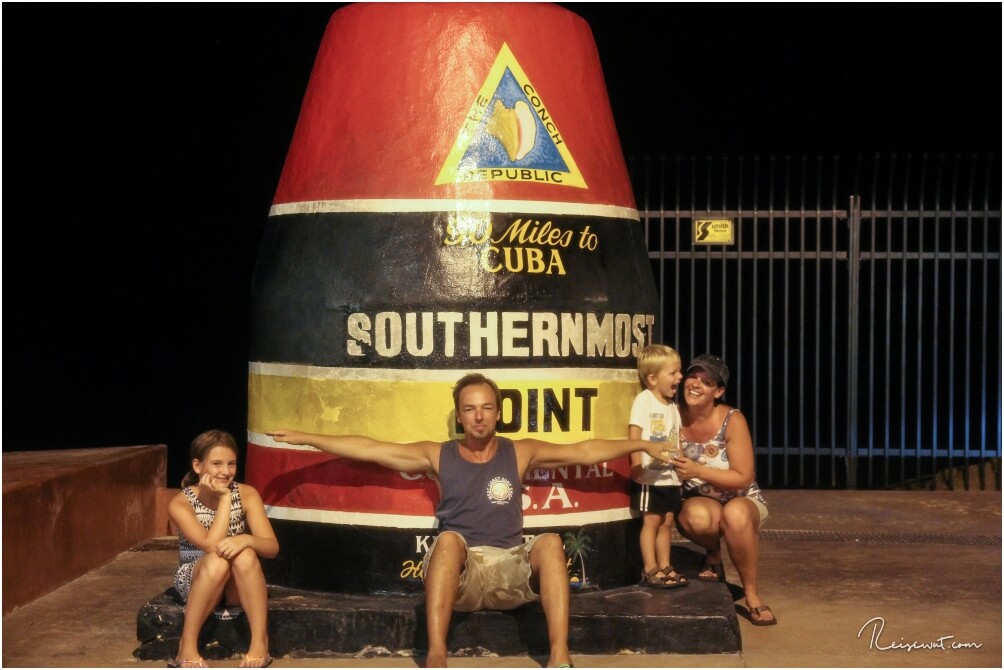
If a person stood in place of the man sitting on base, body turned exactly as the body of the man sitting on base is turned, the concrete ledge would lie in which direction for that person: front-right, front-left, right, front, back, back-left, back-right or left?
back-right

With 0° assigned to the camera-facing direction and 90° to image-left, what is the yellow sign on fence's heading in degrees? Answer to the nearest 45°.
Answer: approximately 0°

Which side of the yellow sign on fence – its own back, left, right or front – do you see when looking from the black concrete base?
front

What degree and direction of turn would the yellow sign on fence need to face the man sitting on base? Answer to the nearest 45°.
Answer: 0° — it already faces them

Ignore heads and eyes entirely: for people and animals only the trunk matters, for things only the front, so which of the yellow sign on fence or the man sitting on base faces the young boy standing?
the yellow sign on fence

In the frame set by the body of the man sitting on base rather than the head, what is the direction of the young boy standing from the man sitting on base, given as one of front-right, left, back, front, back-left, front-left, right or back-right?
back-left

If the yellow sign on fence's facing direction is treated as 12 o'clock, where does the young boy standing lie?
The young boy standing is roughly at 12 o'clock from the yellow sign on fence.
